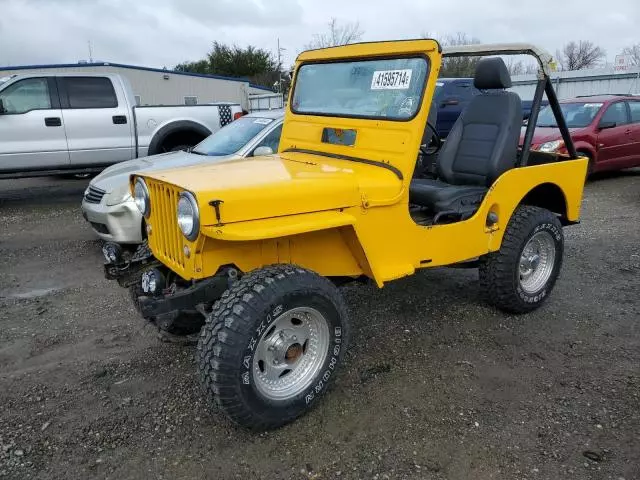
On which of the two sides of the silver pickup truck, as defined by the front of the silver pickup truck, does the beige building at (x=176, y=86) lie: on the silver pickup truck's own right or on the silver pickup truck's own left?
on the silver pickup truck's own right

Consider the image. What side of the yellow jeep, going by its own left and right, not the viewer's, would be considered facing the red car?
back

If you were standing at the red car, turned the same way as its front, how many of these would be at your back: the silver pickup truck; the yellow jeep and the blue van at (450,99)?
0

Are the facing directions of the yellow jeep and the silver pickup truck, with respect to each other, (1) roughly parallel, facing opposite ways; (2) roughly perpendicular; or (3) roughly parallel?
roughly parallel

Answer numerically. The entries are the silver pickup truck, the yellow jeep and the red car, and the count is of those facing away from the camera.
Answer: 0

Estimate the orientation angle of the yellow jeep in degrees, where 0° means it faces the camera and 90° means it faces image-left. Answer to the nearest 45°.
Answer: approximately 45°

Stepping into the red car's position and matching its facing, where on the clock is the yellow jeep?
The yellow jeep is roughly at 11 o'clock from the red car.

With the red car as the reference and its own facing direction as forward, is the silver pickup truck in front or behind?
in front

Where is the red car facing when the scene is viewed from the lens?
facing the viewer and to the left of the viewer

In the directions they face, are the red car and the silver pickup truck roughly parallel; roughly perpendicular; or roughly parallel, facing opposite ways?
roughly parallel

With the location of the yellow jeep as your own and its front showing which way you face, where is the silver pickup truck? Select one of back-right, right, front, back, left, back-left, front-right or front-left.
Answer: right

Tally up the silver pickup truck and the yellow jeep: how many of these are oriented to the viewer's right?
0

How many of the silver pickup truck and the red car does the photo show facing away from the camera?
0

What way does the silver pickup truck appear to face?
to the viewer's left

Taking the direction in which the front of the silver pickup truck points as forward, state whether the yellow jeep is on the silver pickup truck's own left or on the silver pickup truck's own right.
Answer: on the silver pickup truck's own left
